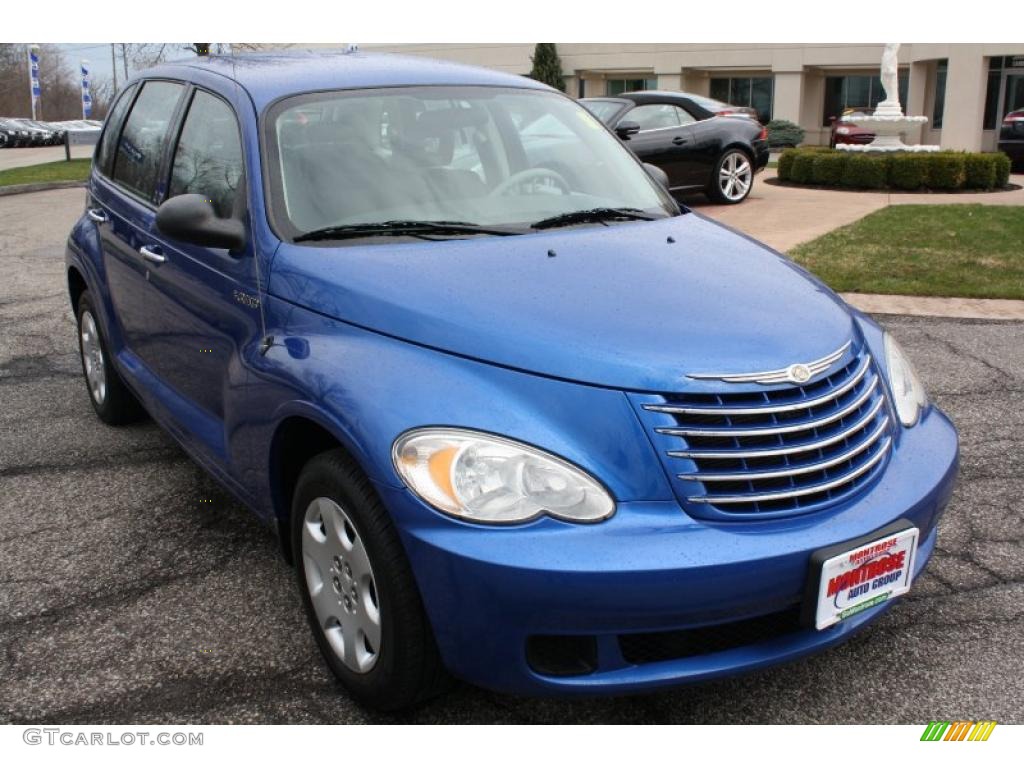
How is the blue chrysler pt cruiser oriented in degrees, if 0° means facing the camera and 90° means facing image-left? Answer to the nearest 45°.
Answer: approximately 315°

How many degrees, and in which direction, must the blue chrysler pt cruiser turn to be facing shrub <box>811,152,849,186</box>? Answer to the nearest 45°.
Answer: approximately 135° to its left

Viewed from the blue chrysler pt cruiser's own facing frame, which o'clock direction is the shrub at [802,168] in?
The shrub is roughly at 8 o'clock from the blue chrysler pt cruiser.

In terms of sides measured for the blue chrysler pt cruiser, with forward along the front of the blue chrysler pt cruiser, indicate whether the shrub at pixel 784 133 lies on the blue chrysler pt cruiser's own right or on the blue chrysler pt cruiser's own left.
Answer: on the blue chrysler pt cruiser's own left

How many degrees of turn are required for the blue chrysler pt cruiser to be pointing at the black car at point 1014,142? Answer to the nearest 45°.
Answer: approximately 90° to its left

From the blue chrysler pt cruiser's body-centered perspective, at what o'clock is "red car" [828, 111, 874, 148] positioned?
The red car is roughly at 8 o'clock from the blue chrysler pt cruiser.

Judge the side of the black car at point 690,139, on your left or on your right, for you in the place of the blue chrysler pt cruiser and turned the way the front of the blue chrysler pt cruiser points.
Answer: on your left

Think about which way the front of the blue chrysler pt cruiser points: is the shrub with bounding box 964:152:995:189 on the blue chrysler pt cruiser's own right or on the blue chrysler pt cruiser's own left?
on the blue chrysler pt cruiser's own left
